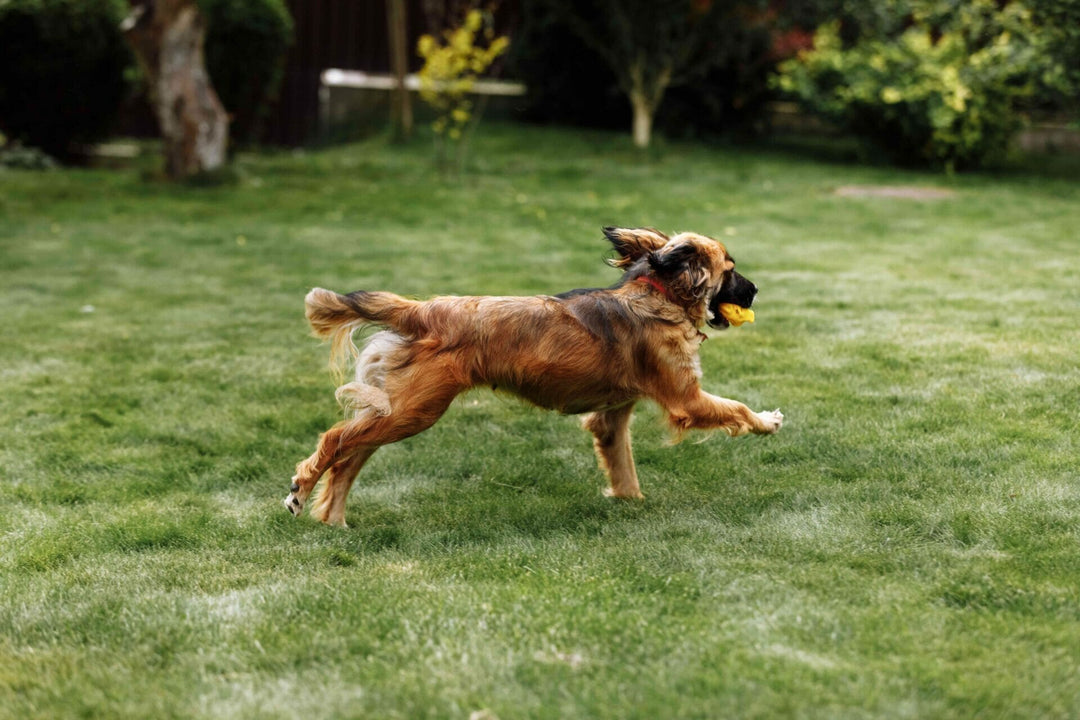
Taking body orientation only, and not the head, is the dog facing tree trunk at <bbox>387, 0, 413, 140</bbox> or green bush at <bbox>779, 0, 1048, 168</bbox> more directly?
the green bush

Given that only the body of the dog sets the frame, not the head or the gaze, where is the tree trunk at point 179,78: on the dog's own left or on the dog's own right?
on the dog's own left

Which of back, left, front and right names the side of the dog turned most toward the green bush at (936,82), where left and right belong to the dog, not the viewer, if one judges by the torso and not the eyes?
left

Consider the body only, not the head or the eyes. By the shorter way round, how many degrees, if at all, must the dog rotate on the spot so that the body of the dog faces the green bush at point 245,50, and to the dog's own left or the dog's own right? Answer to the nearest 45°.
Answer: approximately 90° to the dog's own left

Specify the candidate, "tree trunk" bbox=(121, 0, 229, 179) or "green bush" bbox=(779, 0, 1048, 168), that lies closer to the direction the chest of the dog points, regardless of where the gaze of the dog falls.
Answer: the green bush

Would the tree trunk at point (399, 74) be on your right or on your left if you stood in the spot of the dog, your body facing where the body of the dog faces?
on your left

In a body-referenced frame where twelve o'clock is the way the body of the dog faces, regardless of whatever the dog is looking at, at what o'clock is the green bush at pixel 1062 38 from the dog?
The green bush is roughly at 10 o'clock from the dog.

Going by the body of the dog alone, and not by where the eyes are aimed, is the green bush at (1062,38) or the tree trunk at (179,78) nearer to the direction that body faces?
the green bush

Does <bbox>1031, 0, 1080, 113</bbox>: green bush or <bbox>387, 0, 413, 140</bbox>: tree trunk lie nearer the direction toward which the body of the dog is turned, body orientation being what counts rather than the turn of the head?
the green bush

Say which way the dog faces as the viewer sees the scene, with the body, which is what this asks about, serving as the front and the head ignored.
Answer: to the viewer's right
